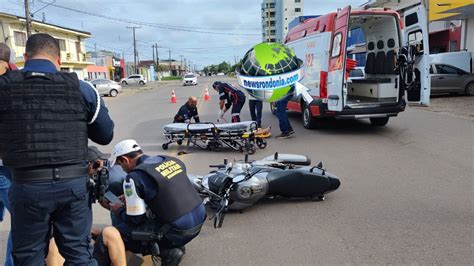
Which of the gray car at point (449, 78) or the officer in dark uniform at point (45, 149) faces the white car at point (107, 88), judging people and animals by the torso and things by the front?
the officer in dark uniform

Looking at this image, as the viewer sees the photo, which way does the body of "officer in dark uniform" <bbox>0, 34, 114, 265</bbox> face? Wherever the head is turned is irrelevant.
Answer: away from the camera

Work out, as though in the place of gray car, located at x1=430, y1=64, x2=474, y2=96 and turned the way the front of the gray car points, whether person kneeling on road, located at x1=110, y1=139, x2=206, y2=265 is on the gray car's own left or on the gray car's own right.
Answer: on the gray car's own right

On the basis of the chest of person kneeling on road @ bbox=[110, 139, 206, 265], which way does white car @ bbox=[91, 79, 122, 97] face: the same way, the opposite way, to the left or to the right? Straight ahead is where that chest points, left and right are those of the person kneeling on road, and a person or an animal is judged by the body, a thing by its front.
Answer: the opposite way

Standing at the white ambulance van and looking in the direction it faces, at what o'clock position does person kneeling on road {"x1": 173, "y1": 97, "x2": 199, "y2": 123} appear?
The person kneeling on road is roughly at 10 o'clock from the white ambulance van.

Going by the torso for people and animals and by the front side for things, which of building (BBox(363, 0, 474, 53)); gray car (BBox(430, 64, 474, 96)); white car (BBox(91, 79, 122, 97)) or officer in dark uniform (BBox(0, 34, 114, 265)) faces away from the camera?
the officer in dark uniform

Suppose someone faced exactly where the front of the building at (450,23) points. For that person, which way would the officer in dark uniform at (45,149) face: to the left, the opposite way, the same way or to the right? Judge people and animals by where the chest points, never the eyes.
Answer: to the right

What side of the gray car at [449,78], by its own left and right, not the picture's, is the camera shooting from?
right

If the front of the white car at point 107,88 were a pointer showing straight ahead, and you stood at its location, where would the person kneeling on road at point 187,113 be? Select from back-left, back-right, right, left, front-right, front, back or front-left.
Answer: front-right

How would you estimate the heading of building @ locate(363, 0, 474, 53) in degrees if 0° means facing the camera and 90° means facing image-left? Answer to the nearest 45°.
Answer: approximately 45°

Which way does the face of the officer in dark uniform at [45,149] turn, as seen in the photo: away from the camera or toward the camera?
away from the camera

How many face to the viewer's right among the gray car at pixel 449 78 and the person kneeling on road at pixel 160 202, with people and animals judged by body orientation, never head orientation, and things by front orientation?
1
